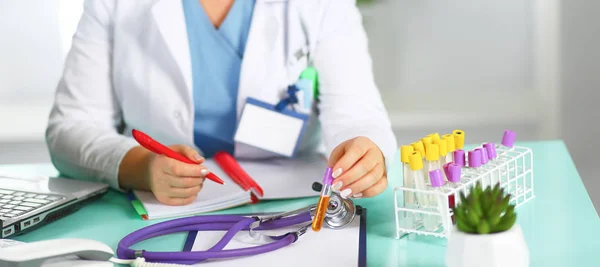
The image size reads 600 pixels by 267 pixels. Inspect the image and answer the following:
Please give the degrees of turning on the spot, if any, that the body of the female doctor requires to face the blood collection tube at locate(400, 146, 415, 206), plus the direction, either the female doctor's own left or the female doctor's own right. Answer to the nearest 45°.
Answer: approximately 45° to the female doctor's own left

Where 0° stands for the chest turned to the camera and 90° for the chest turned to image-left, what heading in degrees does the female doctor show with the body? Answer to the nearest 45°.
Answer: approximately 0°
